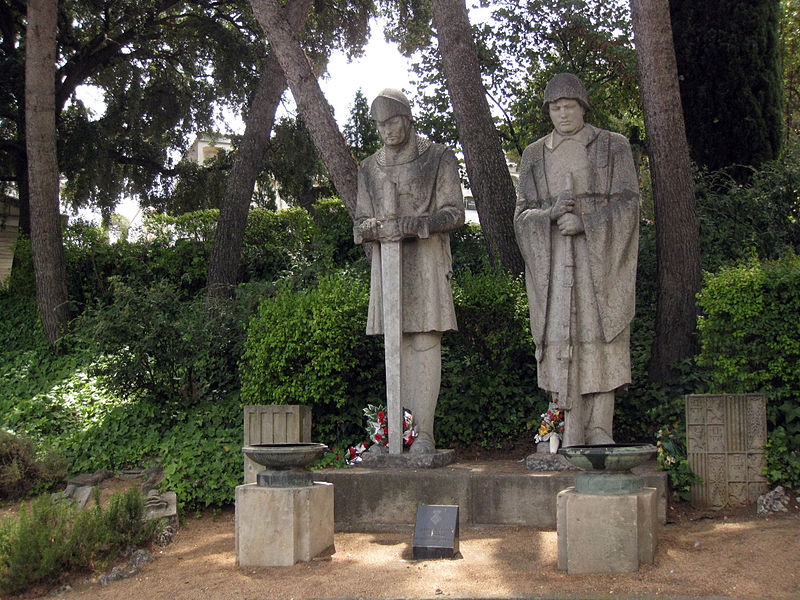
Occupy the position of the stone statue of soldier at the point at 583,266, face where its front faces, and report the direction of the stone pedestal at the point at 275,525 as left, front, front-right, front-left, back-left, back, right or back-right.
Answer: front-right

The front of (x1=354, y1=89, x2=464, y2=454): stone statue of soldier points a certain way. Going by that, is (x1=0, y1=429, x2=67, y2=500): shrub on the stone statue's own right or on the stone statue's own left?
on the stone statue's own right

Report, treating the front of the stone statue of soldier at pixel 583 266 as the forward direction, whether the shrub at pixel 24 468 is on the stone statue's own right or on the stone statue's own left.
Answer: on the stone statue's own right

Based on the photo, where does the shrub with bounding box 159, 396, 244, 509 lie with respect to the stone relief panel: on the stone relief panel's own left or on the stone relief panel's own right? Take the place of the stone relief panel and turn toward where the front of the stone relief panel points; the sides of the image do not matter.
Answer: on the stone relief panel's own right

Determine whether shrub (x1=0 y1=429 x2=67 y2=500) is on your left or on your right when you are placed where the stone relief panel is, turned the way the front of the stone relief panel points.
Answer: on your right

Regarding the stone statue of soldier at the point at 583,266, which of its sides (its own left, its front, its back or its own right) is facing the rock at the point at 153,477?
right

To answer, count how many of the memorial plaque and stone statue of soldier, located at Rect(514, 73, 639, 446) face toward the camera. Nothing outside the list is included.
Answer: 2

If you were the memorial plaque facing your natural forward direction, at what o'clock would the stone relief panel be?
The stone relief panel is roughly at 8 o'clock from the memorial plaque.

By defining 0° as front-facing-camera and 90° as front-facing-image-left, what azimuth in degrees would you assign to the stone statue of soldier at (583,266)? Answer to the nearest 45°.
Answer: approximately 0°

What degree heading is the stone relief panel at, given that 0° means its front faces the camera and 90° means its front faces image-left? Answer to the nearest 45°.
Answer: approximately 0°
